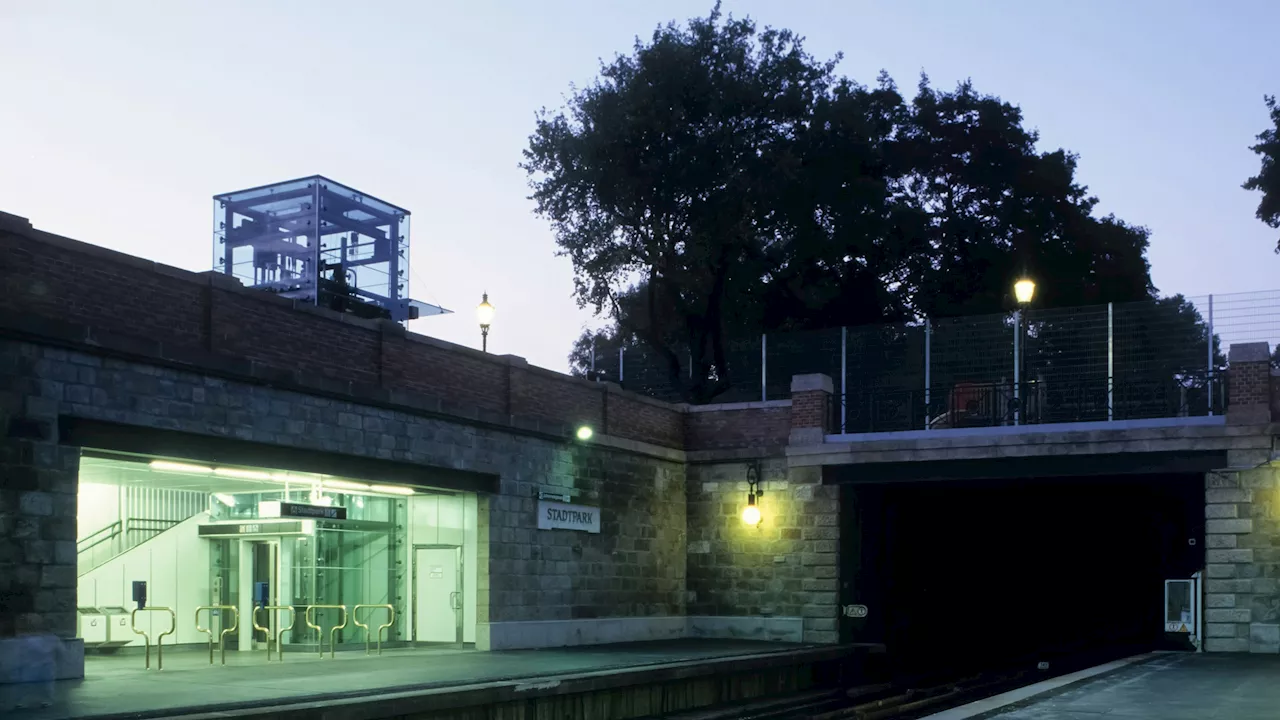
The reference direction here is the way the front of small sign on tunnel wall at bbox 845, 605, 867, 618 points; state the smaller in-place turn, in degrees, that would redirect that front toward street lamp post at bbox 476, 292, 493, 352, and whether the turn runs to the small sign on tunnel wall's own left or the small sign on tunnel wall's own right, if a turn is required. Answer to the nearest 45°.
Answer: approximately 45° to the small sign on tunnel wall's own right

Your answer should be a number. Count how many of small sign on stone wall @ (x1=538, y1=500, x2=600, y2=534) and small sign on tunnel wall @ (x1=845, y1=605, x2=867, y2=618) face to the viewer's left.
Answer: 0

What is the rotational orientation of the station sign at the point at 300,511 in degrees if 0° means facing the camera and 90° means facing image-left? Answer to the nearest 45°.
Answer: approximately 315°

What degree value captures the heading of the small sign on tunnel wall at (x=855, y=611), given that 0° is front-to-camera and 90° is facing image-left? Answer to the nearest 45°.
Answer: approximately 0°

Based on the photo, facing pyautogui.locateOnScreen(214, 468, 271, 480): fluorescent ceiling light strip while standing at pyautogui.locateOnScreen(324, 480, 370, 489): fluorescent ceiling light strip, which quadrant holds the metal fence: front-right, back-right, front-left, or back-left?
back-left

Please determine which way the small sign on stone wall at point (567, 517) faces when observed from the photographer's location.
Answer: facing the viewer and to the right of the viewer

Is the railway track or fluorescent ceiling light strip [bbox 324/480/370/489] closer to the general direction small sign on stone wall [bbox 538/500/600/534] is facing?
the railway track
